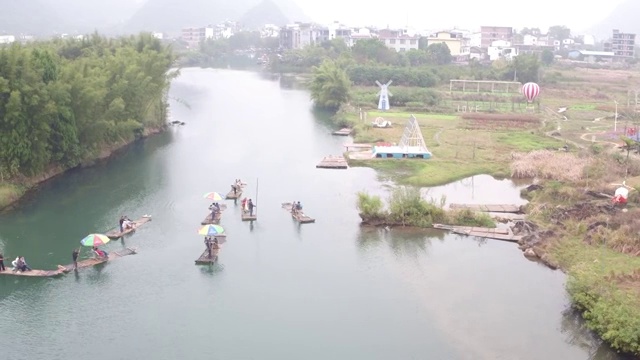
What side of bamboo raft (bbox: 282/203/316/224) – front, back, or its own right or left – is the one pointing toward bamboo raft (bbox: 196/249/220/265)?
right

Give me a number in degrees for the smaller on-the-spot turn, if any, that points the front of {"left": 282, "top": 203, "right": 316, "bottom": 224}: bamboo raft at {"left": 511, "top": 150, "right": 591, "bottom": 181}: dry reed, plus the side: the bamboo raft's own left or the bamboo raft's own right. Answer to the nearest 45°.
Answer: approximately 90° to the bamboo raft's own left

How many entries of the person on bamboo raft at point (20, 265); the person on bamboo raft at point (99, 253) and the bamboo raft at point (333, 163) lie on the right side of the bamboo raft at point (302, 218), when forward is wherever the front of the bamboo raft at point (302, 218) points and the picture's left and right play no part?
2

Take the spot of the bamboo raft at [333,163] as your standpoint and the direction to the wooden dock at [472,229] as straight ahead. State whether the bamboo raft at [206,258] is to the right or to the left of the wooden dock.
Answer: right

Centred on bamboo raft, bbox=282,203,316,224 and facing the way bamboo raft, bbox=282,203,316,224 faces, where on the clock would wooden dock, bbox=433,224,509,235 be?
The wooden dock is roughly at 11 o'clock from the bamboo raft.

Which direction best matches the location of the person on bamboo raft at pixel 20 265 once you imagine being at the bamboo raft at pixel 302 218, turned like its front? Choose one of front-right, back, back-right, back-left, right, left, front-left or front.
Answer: right

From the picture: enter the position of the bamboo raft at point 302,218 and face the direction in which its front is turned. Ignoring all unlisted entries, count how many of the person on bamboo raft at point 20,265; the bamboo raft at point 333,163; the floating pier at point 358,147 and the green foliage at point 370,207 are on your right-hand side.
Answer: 1

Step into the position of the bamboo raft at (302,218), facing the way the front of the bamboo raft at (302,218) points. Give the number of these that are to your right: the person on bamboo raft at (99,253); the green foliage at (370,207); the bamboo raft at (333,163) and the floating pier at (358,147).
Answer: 1

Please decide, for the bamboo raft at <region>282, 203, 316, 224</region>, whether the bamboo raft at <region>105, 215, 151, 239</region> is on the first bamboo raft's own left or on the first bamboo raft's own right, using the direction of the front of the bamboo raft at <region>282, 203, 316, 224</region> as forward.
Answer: on the first bamboo raft's own right

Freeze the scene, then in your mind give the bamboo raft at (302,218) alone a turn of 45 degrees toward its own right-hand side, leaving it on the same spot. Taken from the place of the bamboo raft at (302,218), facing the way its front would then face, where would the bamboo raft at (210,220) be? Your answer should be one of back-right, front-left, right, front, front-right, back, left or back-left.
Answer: right

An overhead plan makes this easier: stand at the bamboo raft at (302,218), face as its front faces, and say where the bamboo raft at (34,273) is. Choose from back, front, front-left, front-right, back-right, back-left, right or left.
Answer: left

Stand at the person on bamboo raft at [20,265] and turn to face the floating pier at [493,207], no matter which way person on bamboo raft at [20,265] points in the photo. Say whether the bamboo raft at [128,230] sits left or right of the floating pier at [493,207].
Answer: left

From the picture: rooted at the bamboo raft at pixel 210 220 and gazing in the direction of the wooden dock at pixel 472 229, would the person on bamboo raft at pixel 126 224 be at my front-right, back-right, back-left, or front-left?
back-right

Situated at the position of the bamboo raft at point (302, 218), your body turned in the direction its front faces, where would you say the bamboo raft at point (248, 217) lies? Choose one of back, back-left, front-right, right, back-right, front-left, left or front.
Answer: back-right

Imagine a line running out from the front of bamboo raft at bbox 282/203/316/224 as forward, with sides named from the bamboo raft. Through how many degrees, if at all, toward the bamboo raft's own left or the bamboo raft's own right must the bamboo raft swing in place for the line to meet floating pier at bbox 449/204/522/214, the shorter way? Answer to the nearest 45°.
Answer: approximately 45° to the bamboo raft's own left
